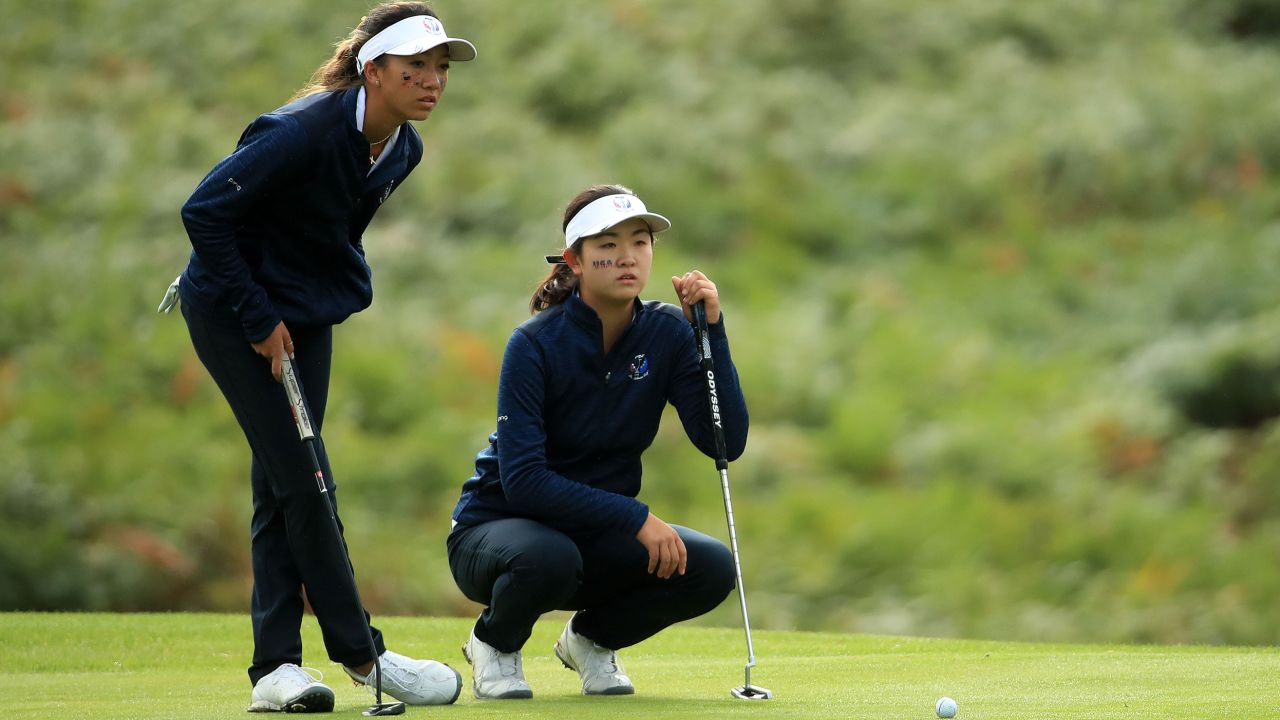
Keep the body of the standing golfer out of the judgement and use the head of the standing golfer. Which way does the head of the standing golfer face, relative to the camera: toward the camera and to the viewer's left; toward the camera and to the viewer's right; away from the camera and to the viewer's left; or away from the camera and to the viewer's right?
toward the camera and to the viewer's right

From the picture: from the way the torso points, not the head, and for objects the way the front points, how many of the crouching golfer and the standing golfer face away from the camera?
0

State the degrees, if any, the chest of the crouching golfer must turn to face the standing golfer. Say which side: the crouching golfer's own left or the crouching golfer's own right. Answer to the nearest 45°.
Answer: approximately 90° to the crouching golfer's own right

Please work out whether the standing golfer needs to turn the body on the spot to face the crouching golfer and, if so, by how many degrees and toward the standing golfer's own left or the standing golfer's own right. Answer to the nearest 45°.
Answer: approximately 45° to the standing golfer's own left

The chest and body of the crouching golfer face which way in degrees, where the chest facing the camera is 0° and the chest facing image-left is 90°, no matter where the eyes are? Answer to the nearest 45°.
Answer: approximately 315°

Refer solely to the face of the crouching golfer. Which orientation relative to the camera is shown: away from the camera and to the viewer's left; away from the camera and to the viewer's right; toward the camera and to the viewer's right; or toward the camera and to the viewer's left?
toward the camera and to the viewer's right

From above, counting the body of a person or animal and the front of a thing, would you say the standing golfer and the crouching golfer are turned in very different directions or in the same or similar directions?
same or similar directions
